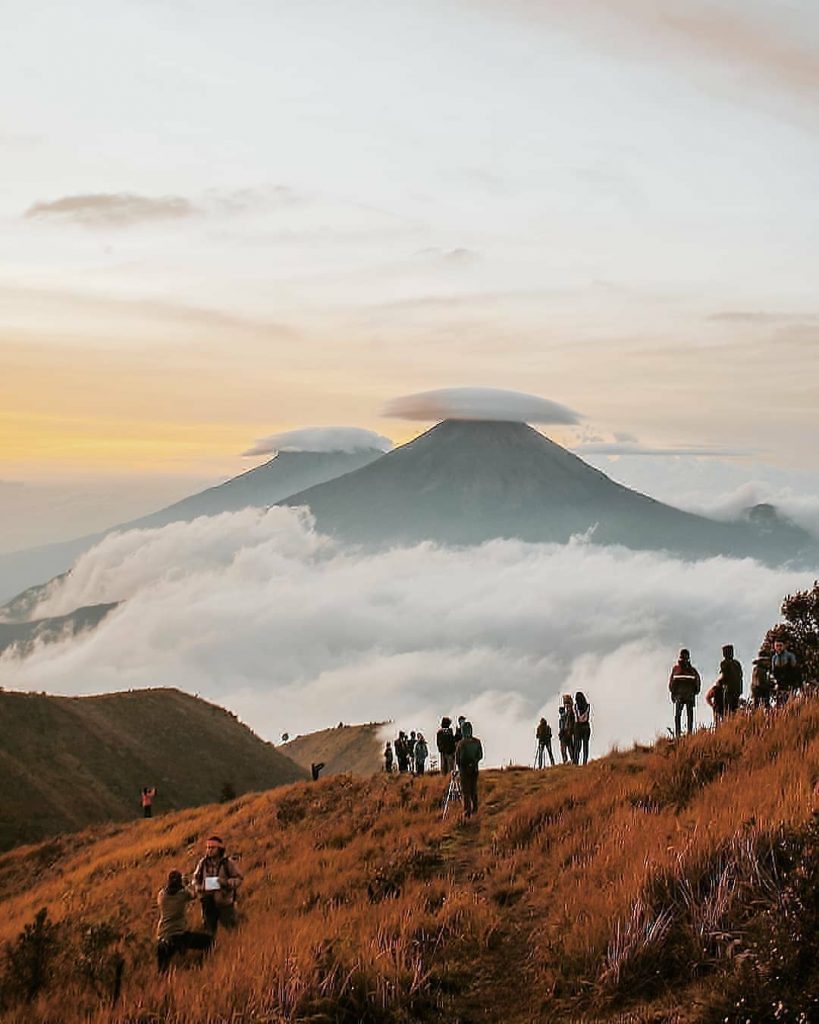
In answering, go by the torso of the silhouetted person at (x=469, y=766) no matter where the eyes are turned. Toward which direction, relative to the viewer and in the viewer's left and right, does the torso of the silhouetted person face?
facing away from the viewer

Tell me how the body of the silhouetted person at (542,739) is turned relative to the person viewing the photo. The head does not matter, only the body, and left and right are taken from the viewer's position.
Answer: facing away from the viewer

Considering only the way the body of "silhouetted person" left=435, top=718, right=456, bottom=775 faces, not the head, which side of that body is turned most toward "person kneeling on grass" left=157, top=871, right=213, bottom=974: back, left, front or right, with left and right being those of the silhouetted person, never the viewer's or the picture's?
back

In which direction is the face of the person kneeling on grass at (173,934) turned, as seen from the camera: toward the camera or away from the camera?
away from the camera

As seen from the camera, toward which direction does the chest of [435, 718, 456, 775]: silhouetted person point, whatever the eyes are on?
away from the camera

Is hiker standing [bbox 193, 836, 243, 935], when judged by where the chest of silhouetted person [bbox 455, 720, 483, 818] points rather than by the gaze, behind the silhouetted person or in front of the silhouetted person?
behind
